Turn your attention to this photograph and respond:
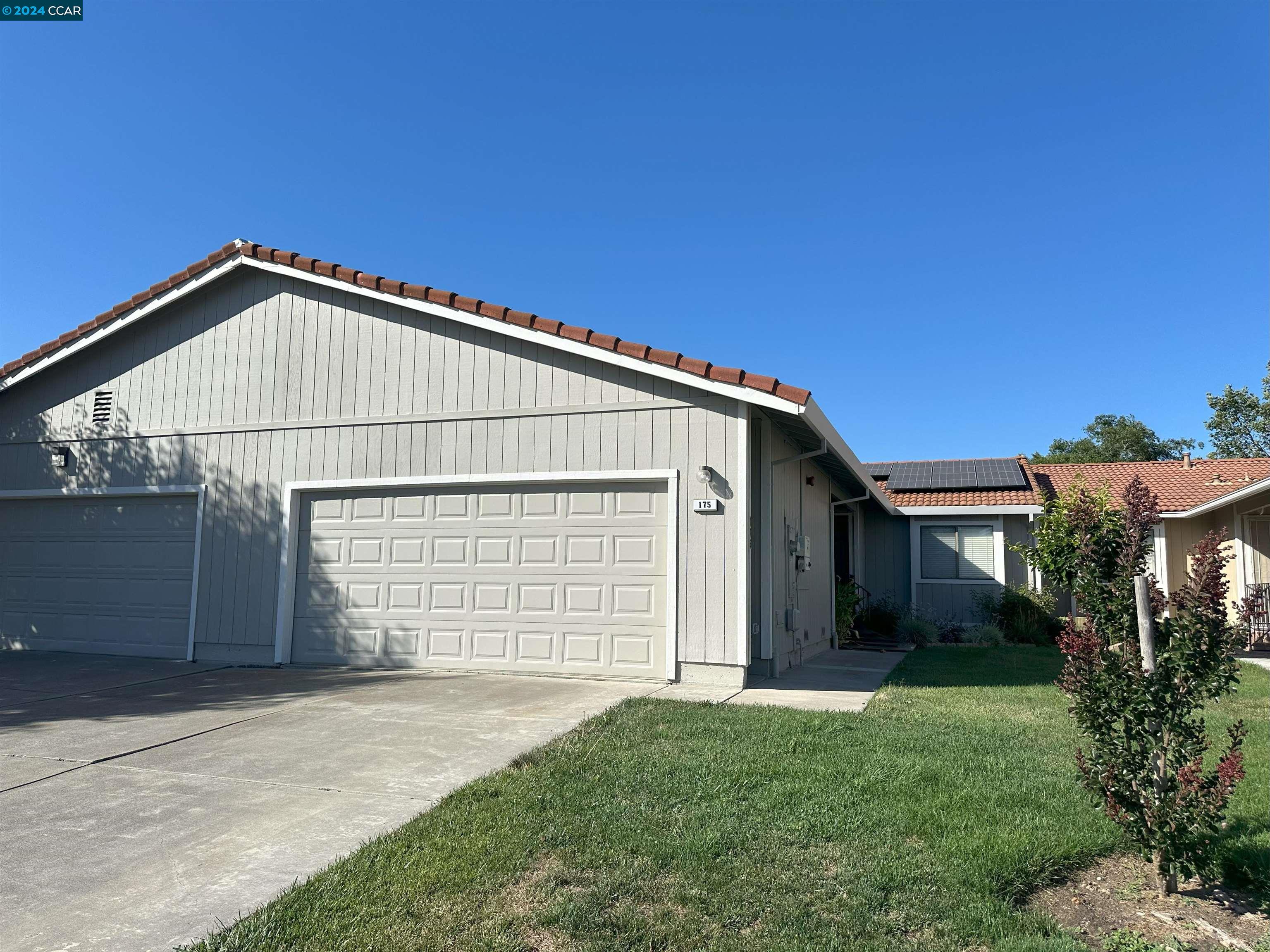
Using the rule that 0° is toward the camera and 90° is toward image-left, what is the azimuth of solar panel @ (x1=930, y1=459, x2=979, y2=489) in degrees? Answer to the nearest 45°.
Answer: approximately 0°

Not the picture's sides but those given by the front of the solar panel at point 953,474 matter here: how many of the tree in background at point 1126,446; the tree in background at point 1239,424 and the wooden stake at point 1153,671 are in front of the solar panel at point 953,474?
1

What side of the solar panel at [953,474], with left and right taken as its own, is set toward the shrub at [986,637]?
front

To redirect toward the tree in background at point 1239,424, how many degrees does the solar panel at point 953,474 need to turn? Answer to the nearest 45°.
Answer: approximately 135° to its left

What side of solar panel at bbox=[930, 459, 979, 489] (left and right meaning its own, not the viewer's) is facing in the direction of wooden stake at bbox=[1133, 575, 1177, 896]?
front

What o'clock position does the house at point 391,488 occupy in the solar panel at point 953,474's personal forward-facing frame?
The house is roughly at 1 o'clock from the solar panel.

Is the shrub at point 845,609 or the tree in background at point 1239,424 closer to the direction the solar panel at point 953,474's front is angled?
the shrub

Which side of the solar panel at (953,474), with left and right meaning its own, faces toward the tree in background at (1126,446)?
back

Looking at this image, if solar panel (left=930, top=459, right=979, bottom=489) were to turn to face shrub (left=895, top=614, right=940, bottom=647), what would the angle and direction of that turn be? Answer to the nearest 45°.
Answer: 0° — it already faces it
